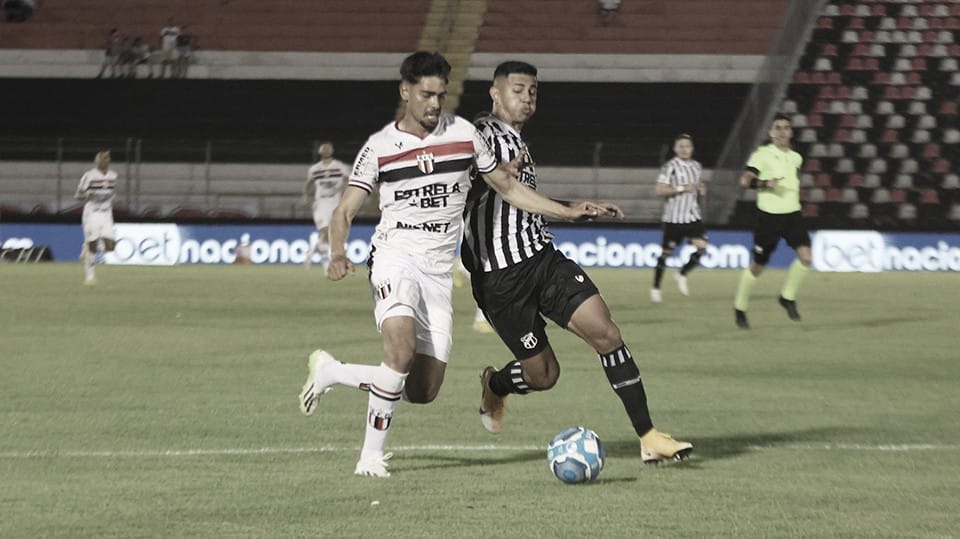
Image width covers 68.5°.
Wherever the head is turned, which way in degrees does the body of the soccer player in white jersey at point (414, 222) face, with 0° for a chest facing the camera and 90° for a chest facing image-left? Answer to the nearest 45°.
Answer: approximately 0°

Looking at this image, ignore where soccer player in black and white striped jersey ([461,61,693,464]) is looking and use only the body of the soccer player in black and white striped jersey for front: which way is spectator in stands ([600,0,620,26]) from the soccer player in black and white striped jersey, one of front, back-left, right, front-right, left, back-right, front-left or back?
back-left

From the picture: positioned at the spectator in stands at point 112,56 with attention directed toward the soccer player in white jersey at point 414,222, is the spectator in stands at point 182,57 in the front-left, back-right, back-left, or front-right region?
front-left

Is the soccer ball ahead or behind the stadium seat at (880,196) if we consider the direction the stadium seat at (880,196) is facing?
ahead

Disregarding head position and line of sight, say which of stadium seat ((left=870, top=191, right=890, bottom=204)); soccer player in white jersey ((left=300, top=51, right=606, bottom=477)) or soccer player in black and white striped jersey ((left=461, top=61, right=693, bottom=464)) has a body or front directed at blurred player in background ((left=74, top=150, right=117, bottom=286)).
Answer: the stadium seat

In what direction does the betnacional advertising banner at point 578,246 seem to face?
toward the camera

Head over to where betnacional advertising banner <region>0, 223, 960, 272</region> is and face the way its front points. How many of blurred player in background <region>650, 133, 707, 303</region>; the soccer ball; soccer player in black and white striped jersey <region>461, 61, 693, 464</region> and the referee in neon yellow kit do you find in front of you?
4

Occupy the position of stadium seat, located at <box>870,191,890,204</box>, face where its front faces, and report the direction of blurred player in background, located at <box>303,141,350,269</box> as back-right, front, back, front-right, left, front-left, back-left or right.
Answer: front

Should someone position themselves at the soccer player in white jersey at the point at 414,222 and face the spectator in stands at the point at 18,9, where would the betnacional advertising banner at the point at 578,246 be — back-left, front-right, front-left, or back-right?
front-right

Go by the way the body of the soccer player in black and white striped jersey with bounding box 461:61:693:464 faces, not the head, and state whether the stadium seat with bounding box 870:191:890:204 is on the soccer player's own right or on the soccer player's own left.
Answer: on the soccer player's own left
